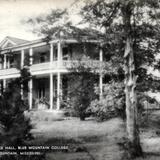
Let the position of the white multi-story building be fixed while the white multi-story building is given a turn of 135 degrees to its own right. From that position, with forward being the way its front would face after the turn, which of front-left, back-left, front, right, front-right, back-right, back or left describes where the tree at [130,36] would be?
back

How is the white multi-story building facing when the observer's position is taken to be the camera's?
facing the viewer and to the left of the viewer
